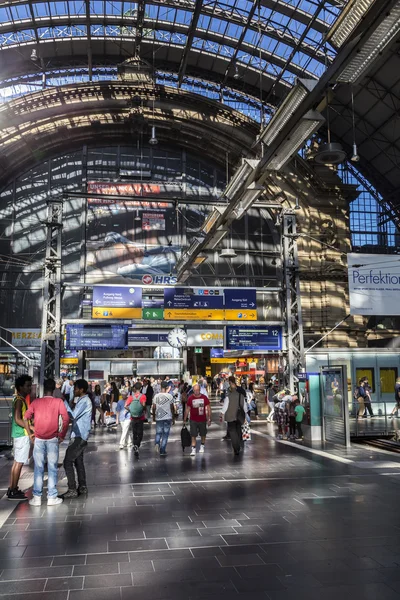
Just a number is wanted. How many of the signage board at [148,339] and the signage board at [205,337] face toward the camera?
2

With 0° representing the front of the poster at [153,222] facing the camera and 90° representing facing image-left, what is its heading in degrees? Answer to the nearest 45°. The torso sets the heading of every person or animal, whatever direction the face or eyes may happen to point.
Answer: approximately 0°

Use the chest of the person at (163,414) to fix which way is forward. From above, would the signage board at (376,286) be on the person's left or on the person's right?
on the person's right

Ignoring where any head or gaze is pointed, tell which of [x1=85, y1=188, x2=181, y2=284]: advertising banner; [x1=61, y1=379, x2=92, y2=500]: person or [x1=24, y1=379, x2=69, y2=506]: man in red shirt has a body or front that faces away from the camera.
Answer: the man in red shirt

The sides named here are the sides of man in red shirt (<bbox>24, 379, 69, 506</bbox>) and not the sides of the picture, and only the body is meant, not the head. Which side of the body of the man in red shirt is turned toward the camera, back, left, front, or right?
back

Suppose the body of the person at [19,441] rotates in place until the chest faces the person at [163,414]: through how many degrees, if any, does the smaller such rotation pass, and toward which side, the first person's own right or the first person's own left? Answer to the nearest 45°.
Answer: approximately 45° to the first person's own left

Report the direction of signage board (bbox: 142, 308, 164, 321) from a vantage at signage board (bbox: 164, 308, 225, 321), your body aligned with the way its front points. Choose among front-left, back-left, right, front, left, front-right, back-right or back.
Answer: right

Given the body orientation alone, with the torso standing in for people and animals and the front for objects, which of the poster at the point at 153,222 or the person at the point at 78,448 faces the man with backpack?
the poster

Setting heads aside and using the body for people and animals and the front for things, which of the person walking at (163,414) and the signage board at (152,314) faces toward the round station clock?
the person walking

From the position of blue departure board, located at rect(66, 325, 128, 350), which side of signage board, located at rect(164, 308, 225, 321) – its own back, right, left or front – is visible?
right

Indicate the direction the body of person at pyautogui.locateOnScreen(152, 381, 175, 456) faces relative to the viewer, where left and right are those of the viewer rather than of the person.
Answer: facing away from the viewer
